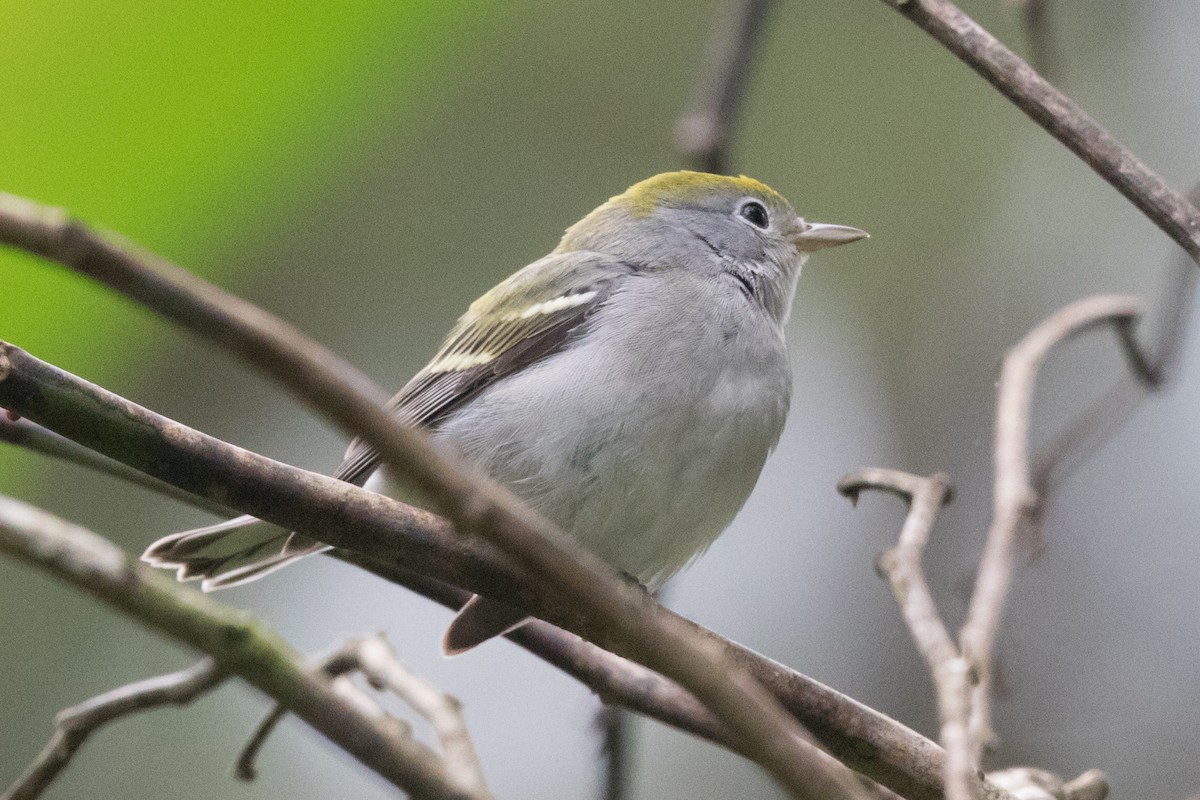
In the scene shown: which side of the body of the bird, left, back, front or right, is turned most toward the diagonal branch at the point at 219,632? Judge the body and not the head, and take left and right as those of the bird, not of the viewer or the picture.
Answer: right

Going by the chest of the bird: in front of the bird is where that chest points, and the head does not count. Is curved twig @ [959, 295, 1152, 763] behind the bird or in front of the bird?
in front

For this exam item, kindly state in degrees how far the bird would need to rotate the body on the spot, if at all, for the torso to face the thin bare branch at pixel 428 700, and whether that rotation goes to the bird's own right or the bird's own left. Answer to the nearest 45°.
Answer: approximately 90° to the bird's own right

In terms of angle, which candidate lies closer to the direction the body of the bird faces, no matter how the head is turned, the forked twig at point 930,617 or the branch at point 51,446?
the forked twig

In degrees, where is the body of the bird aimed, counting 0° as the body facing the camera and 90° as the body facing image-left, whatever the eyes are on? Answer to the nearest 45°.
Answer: approximately 270°
